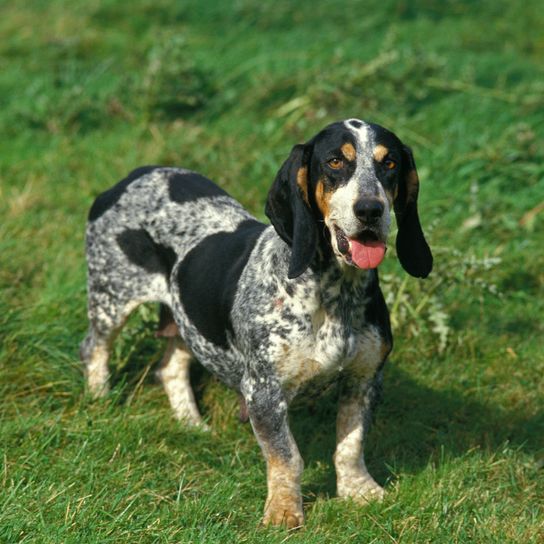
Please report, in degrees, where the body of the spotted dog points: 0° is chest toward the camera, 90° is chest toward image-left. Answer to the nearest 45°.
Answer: approximately 315°
